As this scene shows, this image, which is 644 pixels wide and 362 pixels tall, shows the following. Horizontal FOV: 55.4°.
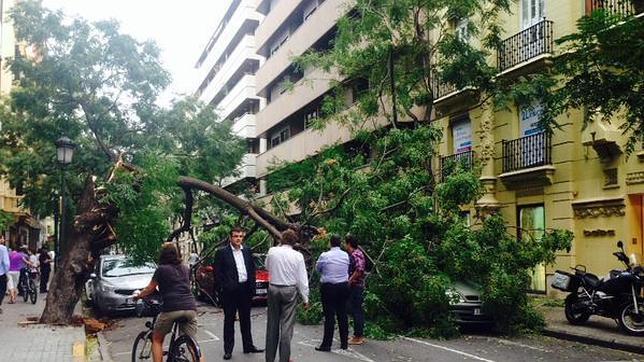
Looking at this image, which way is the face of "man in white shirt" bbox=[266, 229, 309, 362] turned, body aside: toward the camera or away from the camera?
away from the camera

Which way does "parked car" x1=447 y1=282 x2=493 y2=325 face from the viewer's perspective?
toward the camera

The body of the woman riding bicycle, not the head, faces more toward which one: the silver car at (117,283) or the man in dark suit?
the silver car

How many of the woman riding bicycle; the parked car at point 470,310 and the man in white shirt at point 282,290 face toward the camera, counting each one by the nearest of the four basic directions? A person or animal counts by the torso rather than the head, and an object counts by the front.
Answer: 1

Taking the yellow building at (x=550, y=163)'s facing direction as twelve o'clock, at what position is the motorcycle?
The motorcycle is roughly at 10 o'clock from the yellow building.

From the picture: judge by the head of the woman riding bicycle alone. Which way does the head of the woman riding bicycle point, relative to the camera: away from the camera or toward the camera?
away from the camera

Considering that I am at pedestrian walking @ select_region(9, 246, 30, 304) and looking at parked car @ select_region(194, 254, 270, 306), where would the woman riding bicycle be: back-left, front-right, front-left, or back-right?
front-right

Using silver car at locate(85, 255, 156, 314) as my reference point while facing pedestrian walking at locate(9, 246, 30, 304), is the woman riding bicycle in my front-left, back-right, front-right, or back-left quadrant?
back-left

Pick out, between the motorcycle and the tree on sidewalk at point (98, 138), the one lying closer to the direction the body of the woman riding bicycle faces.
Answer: the tree on sidewalk

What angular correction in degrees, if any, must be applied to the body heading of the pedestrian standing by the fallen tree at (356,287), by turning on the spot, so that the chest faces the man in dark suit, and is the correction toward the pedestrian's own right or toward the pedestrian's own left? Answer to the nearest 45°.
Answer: approximately 45° to the pedestrian's own left

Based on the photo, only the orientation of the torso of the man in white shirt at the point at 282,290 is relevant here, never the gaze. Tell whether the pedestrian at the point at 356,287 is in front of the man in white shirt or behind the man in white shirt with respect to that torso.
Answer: in front

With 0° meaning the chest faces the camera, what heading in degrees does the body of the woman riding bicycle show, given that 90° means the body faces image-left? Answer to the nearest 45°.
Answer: approximately 135°

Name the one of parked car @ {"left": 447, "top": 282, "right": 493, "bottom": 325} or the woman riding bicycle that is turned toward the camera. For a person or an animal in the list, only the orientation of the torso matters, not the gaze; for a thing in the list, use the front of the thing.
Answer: the parked car

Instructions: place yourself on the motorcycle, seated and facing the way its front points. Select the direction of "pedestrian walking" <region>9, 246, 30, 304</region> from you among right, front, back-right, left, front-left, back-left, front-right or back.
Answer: back-right

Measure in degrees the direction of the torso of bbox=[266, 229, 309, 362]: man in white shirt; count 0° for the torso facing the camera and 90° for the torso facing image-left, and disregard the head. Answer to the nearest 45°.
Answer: approximately 180°
